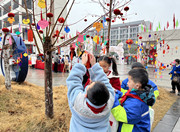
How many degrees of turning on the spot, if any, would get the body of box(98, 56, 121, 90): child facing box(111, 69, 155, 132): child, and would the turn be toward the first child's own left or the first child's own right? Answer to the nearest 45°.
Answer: approximately 45° to the first child's own left

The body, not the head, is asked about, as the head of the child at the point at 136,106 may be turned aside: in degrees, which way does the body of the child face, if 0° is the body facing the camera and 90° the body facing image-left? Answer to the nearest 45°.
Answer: approximately 90°

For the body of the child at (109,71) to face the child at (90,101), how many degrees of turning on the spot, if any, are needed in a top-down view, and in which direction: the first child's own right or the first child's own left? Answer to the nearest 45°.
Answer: approximately 45° to the first child's own left

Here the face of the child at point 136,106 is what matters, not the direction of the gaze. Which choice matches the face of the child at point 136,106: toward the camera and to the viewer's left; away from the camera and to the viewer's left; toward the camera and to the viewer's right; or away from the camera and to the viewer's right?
away from the camera and to the viewer's left

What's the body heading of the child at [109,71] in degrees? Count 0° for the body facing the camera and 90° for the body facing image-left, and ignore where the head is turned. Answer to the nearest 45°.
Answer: approximately 45°
